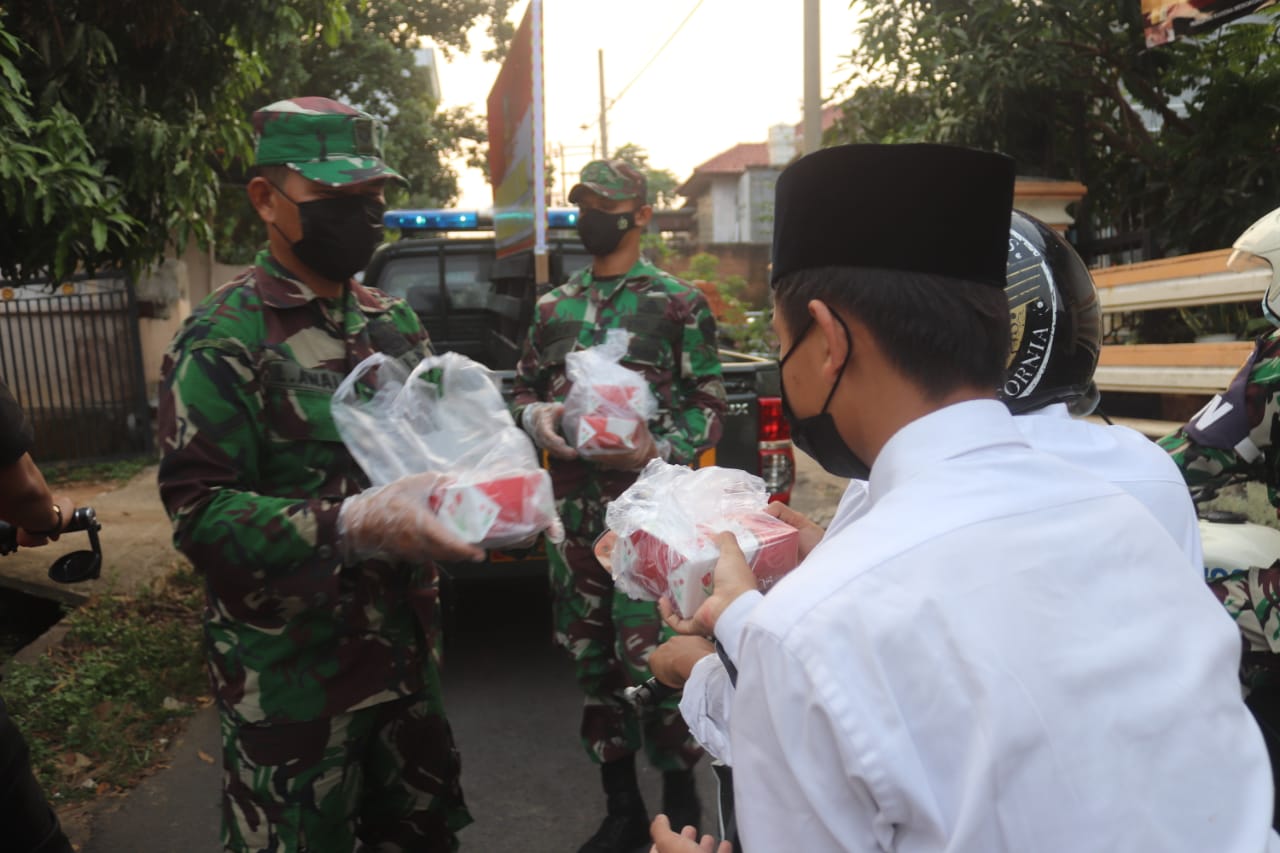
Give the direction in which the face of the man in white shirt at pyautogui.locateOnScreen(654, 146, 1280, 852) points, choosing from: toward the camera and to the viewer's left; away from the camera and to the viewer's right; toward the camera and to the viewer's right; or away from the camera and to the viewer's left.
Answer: away from the camera and to the viewer's left

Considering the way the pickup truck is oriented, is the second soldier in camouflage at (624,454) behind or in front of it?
behind

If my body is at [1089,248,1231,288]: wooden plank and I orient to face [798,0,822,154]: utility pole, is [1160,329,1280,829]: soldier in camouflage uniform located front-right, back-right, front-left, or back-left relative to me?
back-left

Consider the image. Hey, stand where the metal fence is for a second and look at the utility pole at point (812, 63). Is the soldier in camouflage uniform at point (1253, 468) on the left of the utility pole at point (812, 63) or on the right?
right

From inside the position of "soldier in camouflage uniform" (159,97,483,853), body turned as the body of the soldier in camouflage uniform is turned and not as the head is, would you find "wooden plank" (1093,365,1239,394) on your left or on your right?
on your left

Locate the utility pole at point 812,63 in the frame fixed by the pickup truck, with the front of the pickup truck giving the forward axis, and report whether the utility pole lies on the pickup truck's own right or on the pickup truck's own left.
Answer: on the pickup truck's own right

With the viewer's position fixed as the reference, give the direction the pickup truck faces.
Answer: facing away from the viewer and to the left of the viewer

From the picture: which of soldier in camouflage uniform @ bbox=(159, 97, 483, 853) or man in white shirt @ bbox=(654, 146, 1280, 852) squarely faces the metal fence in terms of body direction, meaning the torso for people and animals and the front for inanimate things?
the man in white shirt

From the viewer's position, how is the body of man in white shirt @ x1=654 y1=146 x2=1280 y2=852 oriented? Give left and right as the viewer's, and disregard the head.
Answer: facing away from the viewer and to the left of the viewer

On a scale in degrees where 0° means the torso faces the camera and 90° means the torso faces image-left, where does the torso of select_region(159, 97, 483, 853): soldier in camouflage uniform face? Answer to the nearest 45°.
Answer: approximately 315°

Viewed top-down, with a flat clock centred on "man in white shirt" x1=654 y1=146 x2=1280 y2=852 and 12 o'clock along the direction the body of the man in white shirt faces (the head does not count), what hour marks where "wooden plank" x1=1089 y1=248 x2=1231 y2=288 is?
The wooden plank is roughly at 2 o'clock from the man in white shirt.
